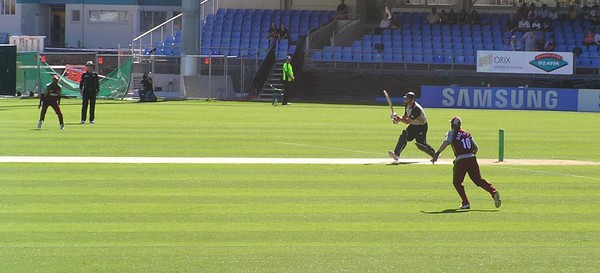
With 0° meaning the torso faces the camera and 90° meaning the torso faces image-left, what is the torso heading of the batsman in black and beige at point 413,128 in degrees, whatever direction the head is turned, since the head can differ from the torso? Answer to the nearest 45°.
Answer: approximately 90°

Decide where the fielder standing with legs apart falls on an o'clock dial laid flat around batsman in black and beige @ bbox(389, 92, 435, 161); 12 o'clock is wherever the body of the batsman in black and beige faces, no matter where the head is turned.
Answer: The fielder standing with legs apart is roughly at 1 o'clock from the batsman in black and beige.
